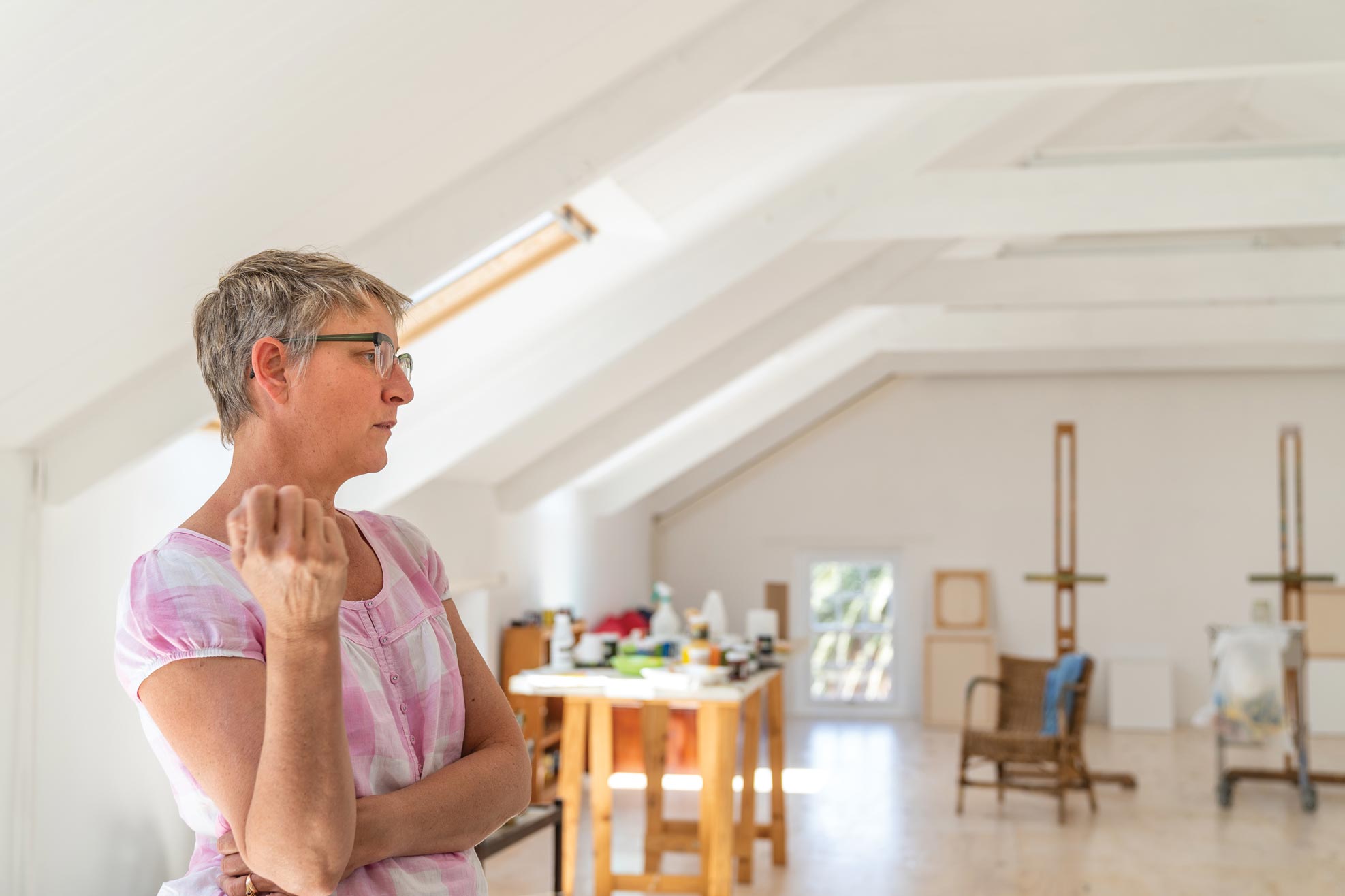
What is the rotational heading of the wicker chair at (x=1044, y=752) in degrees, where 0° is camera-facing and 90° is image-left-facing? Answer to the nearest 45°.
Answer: approximately 45°

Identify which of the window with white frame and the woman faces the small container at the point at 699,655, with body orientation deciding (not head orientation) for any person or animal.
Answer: the window with white frame

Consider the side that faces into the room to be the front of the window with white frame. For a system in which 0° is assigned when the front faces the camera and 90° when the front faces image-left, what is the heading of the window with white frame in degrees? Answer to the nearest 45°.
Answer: approximately 0°

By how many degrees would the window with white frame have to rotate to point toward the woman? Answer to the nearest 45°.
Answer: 0° — it already faces them

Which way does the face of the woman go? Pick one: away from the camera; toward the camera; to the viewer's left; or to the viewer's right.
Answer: to the viewer's right

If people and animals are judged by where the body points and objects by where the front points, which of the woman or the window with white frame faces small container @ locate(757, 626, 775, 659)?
the window with white frame

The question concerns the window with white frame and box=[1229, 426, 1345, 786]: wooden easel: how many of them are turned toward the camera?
2

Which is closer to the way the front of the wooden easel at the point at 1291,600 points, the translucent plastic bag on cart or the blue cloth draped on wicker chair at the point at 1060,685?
the translucent plastic bag on cart

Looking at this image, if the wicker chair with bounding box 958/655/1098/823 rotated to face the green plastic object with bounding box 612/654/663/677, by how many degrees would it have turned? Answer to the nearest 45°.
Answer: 0° — it already faces it
